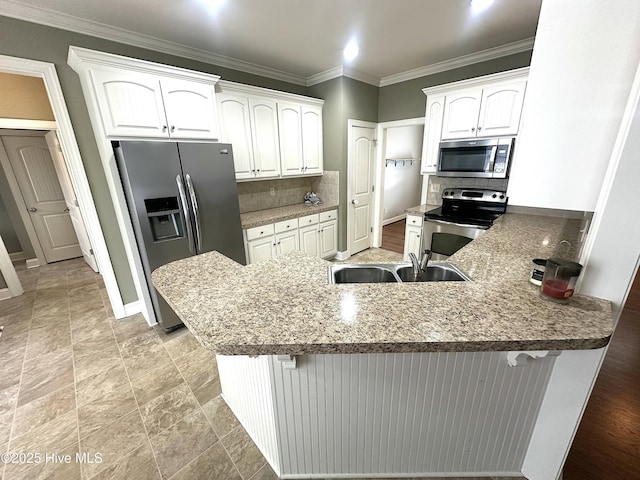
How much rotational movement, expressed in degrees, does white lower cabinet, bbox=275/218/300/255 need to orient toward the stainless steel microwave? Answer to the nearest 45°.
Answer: approximately 45° to its left

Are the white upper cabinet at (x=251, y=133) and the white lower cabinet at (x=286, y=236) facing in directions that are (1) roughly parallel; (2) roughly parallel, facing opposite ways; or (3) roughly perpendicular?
roughly parallel

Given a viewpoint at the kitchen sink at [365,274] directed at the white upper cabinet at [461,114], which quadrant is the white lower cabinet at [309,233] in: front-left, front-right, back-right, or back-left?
front-left

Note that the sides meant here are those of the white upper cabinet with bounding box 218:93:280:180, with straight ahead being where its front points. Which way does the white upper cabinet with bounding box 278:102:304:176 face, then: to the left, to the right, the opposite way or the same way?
the same way

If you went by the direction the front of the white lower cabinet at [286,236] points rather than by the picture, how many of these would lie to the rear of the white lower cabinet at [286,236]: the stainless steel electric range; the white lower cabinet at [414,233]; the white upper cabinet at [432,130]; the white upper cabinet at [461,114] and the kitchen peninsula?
0

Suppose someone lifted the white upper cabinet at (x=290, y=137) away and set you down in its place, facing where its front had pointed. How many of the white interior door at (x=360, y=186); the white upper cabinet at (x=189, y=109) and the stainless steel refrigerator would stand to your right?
2

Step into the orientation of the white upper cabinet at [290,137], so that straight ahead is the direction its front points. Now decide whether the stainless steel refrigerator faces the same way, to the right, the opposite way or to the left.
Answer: the same way

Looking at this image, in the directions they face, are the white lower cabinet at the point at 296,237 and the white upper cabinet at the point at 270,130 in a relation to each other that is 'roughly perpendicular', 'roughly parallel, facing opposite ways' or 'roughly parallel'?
roughly parallel

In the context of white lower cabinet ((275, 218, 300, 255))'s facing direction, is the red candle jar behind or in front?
in front

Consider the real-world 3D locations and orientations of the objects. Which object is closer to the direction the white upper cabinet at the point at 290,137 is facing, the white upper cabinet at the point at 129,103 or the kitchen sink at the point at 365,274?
the kitchen sink

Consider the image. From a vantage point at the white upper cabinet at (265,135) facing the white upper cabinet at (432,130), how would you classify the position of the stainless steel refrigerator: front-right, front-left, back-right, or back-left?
back-right

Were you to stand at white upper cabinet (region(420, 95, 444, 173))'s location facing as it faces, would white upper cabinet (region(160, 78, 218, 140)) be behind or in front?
in front

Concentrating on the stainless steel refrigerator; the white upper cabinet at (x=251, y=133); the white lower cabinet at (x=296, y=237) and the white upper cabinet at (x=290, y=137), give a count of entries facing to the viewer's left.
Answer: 0

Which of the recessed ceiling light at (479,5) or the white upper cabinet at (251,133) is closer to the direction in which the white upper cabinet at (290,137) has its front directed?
the recessed ceiling light

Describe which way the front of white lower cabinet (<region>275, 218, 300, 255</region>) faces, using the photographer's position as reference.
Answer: facing the viewer and to the right of the viewer

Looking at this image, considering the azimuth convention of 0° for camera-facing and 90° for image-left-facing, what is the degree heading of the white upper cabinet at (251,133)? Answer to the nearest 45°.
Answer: approximately 315°

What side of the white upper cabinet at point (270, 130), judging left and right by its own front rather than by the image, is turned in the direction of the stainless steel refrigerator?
right

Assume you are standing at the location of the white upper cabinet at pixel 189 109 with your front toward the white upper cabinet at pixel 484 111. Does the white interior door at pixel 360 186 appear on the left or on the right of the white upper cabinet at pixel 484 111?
left

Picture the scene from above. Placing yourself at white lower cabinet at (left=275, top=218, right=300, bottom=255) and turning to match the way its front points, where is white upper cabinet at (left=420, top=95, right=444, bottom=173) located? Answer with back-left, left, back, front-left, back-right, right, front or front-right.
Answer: front-left

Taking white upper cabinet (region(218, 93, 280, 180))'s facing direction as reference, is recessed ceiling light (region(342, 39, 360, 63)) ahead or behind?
ahead
